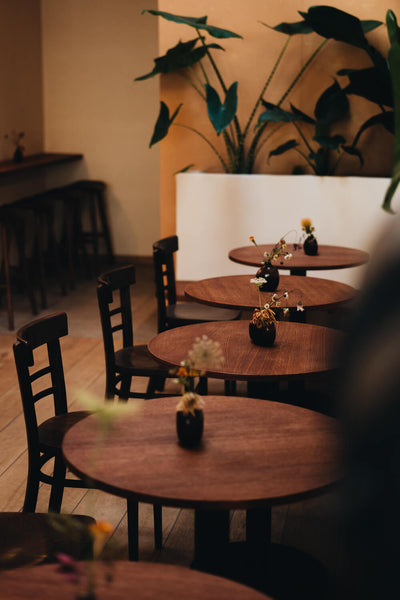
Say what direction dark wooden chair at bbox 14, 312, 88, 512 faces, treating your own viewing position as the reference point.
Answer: facing the viewer and to the right of the viewer

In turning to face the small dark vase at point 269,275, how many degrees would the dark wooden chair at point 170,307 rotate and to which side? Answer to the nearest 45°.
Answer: approximately 45° to its right

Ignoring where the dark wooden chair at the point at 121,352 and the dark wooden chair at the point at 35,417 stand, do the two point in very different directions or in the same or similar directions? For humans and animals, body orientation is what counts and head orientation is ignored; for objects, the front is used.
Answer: same or similar directions

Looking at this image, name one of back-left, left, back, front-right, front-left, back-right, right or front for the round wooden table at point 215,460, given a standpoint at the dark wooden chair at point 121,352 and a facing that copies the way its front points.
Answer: front-right

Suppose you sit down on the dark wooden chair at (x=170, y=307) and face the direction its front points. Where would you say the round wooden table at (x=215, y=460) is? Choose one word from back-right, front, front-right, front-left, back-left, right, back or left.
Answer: right

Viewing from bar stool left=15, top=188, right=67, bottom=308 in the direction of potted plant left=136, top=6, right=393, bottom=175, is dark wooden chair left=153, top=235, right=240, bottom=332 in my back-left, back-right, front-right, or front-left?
front-right

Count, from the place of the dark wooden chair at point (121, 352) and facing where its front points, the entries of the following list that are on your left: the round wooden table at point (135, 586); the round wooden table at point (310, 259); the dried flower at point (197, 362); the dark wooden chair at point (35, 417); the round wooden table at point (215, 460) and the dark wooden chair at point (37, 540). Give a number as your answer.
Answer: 1

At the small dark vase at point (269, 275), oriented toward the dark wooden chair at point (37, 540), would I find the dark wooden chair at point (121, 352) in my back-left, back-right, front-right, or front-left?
front-right

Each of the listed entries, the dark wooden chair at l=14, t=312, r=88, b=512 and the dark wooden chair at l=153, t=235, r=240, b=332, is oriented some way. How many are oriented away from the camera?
0

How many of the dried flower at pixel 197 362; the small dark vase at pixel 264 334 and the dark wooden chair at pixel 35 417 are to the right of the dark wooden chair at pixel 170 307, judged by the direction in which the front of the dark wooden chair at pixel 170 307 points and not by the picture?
3

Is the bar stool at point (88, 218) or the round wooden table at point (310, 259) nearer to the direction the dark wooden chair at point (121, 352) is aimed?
the round wooden table

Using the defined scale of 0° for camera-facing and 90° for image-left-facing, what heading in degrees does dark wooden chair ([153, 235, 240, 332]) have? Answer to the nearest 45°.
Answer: approximately 270°

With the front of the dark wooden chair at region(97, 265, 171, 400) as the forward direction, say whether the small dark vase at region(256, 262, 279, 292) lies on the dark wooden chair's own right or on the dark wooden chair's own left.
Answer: on the dark wooden chair's own left
